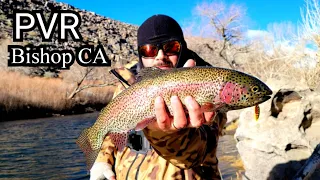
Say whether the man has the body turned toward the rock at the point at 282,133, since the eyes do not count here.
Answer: no

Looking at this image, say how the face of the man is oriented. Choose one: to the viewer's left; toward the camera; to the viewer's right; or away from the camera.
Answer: toward the camera

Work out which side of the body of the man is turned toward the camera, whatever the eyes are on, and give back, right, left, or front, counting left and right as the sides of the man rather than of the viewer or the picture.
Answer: front
